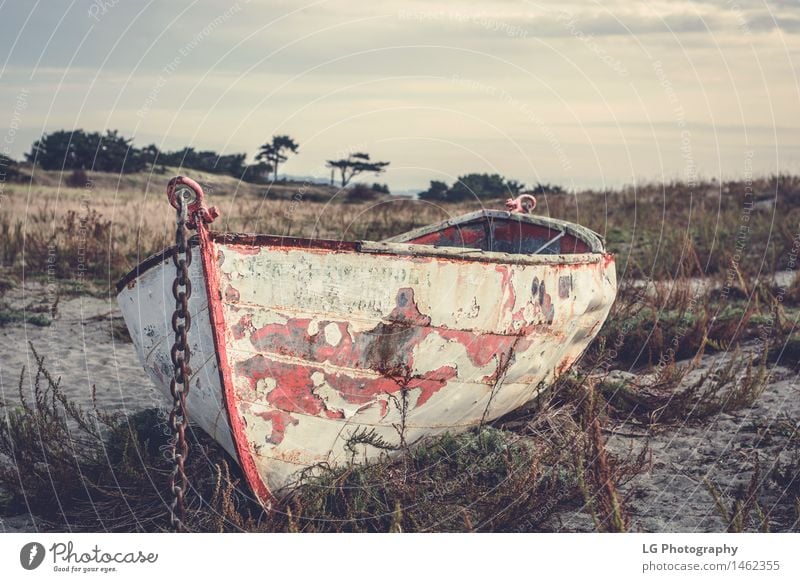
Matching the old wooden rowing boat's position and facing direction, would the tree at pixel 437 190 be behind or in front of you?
behind

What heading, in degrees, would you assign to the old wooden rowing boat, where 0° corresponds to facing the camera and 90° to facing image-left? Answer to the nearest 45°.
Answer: approximately 45°

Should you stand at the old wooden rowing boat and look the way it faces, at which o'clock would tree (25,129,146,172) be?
The tree is roughly at 4 o'clock from the old wooden rowing boat.
